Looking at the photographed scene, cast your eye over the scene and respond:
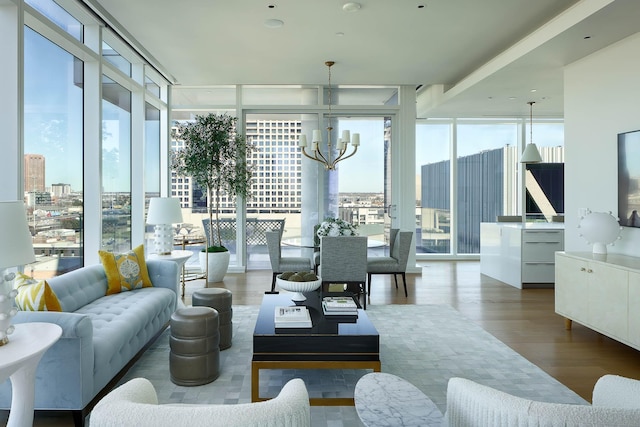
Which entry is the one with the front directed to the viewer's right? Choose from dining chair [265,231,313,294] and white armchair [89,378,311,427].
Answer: the dining chair

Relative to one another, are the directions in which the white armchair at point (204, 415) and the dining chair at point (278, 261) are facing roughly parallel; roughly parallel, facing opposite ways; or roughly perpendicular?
roughly perpendicular

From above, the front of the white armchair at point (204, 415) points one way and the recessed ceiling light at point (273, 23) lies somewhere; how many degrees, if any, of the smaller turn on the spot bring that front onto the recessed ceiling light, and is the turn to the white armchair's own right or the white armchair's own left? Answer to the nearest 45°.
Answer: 0° — it already faces it

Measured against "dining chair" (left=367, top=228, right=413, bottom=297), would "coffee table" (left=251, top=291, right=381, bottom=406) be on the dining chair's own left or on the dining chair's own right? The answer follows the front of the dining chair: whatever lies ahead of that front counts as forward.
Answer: on the dining chair's own left

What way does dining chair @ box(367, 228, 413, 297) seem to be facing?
to the viewer's left

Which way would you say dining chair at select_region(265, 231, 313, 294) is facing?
to the viewer's right

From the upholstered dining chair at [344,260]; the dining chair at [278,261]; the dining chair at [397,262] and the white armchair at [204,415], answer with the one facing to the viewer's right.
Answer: the dining chair at [278,261]

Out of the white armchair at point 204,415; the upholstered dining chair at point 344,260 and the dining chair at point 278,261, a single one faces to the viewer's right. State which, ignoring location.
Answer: the dining chair

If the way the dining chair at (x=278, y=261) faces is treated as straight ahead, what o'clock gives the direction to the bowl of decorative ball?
The bowl of decorative ball is roughly at 3 o'clock from the dining chair.

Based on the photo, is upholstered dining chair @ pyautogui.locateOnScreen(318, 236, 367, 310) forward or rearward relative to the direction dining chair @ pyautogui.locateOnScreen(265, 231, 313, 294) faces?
forward

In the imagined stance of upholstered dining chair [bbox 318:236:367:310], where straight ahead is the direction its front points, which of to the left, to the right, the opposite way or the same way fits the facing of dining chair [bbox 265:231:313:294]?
to the right

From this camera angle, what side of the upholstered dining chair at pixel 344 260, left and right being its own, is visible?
back

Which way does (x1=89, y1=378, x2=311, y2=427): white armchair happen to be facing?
away from the camera
